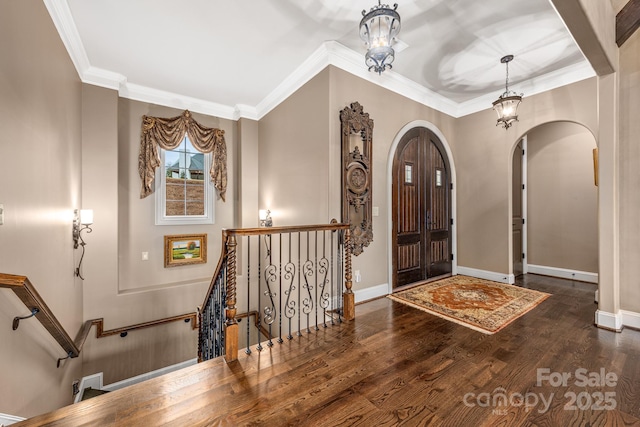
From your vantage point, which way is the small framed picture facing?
toward the camera

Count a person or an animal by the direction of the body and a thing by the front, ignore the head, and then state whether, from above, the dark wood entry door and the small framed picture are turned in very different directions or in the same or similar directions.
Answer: same or similar directions

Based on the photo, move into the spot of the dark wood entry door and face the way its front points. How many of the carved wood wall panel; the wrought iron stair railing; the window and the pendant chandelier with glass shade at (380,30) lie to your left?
0

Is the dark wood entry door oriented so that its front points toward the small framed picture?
no

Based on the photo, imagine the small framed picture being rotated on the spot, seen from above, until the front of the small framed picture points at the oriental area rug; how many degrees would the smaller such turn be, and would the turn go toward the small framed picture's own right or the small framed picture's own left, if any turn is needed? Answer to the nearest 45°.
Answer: approximately 45° to the small framed picture's own left

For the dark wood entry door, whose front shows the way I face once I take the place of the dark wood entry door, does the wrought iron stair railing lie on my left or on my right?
on my right

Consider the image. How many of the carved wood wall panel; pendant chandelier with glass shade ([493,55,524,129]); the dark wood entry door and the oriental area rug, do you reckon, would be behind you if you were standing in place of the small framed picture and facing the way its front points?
0

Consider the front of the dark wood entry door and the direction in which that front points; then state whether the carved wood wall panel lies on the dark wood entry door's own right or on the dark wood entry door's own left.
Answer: on the dark wood entry door's own right

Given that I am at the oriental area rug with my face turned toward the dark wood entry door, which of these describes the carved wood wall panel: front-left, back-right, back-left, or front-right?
front-left

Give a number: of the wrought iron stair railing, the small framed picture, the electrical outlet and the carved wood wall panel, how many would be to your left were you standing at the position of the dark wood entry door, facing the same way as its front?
0

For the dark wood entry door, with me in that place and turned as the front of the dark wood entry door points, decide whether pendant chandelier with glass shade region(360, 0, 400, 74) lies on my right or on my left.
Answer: on my right

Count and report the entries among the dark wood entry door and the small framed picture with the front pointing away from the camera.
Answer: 0

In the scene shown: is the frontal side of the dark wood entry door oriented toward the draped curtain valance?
no

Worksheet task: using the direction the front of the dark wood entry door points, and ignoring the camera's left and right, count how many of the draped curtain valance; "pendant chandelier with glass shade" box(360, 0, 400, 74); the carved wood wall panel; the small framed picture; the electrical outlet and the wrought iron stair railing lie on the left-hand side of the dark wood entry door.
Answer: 0

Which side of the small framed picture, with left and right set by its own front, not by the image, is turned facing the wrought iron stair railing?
front

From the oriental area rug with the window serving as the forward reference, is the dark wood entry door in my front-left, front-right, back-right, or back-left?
front-right

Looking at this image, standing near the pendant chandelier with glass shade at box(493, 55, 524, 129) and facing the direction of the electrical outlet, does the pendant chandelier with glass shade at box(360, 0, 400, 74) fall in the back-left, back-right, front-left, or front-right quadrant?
front-left

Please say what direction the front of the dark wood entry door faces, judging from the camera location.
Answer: facing the viewer and to the right of the viewer
